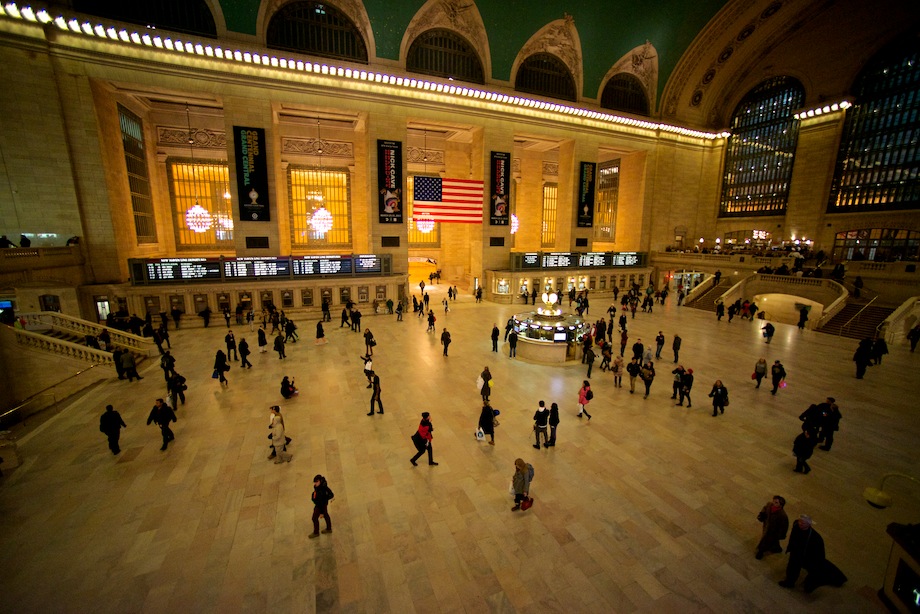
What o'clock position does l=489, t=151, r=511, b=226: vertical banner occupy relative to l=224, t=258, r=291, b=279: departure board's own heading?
The vertical banner is roughly at 9 o'clock from the departure board.

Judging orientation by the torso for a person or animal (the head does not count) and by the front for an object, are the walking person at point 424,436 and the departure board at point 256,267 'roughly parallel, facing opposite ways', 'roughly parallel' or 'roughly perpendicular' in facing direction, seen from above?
roughly perpendicular

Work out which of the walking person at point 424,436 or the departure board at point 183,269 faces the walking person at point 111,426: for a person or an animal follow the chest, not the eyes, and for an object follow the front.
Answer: the departure board

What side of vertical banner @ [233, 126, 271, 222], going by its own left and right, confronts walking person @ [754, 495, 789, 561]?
front

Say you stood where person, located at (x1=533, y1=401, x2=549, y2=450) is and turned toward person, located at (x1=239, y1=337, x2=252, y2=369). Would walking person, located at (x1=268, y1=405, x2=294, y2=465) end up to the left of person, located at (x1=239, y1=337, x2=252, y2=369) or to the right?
left

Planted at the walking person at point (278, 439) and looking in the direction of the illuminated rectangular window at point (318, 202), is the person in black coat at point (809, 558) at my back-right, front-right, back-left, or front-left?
back-right

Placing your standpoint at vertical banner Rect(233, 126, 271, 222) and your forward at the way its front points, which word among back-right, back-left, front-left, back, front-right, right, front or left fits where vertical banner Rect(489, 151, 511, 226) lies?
left

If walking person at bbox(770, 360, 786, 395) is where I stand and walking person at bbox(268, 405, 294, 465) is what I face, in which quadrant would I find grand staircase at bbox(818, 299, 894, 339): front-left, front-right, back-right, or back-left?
back-right

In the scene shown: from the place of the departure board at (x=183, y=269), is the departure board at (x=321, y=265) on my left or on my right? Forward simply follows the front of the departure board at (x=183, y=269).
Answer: on my left

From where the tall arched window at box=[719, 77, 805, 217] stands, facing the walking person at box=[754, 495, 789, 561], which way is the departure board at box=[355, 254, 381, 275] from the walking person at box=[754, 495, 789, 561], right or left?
right

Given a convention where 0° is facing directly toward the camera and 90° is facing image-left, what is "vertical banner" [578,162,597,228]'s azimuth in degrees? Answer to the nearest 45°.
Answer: approximately 0°

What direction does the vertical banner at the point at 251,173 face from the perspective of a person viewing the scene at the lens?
facing the viewer

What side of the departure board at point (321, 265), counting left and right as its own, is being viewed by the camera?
front

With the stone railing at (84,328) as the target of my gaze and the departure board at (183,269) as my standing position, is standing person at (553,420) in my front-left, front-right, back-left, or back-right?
front-left
